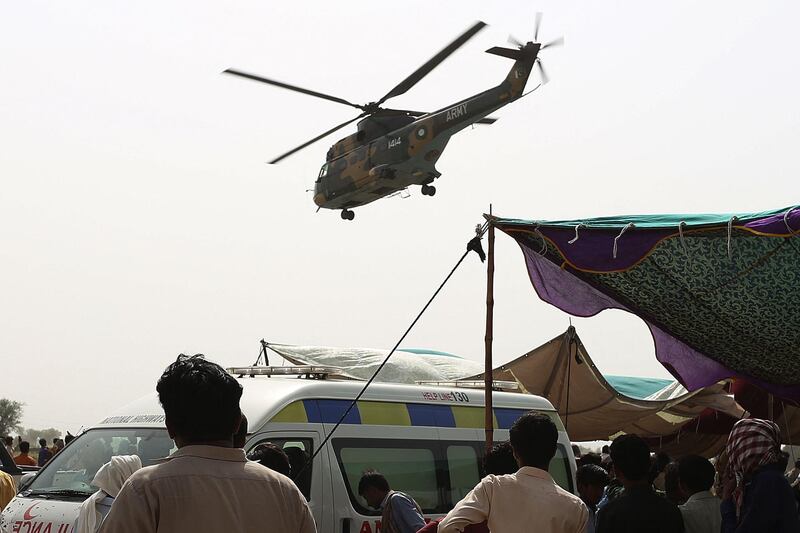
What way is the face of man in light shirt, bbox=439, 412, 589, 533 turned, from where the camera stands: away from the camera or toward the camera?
away from the camera

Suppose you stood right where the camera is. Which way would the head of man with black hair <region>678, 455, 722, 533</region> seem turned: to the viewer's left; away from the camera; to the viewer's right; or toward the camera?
away from the camera

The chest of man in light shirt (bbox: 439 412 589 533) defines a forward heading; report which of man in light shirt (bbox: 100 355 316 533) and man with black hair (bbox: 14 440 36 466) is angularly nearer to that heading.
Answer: the man with black hair

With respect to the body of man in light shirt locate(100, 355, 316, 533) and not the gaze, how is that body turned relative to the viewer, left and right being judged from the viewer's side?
facing away from the viewer

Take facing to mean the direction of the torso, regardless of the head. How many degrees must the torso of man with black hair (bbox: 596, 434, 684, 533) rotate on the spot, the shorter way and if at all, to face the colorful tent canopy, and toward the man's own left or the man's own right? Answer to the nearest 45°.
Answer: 0° — they already face it

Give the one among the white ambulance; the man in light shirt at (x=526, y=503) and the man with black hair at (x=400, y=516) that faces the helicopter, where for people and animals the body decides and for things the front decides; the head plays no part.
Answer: the man in light shirt

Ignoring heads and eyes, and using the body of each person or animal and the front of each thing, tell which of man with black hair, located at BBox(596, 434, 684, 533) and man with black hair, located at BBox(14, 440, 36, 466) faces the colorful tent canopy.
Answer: man with black hair, located at BBox(596, 434, 684, 533)

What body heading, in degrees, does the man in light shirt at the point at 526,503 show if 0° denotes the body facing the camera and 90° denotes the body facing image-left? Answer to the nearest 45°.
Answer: approximately 180°

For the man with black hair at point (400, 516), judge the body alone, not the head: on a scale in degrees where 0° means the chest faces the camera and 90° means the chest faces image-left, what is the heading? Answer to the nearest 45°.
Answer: approximately 90°

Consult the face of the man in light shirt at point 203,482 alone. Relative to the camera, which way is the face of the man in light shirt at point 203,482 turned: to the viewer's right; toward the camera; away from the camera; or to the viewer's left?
away from the camera

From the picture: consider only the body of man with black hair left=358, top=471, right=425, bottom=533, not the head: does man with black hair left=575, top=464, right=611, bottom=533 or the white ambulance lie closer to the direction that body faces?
the white ambulance

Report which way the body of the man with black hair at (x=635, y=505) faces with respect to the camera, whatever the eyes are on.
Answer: away from the camera
